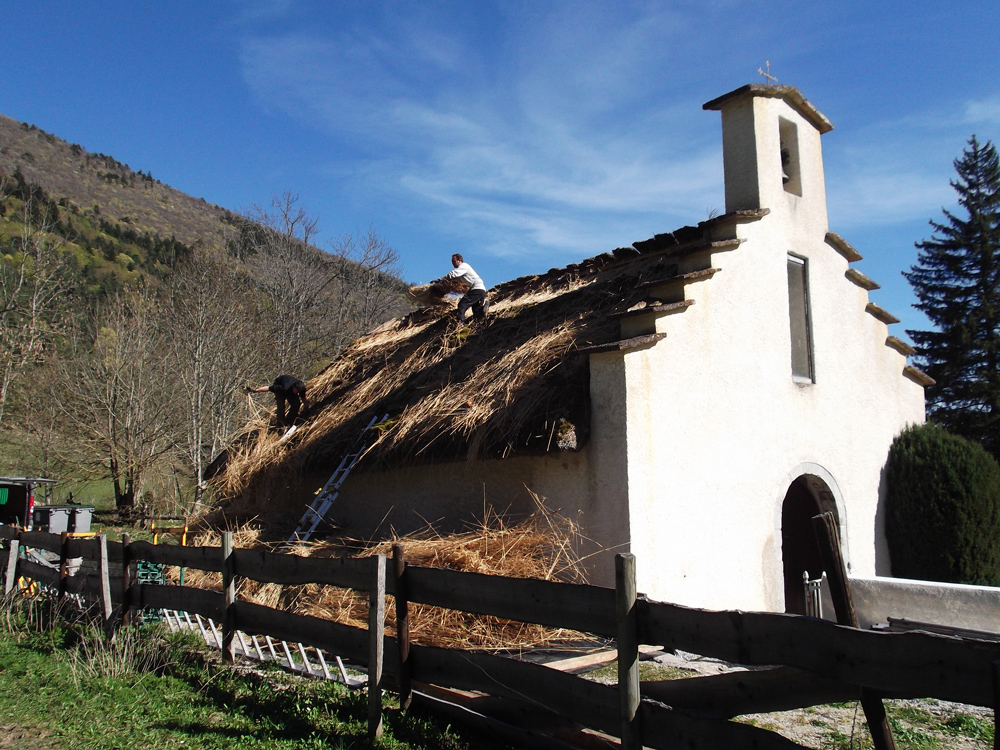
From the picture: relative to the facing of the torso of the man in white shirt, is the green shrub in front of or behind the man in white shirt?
behind

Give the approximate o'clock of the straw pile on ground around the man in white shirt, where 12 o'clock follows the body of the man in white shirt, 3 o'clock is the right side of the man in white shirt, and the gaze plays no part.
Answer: The straw pile on ground is roughly at 9 o'clock from the man in white shirt.

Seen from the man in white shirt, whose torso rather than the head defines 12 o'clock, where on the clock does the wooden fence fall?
The wooden fence is roughly at 9 o'clock from the man in white shirt.

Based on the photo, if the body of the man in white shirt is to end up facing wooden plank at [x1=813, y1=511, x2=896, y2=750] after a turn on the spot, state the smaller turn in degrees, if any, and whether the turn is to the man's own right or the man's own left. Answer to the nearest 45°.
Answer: approximately 90° to the man's own left

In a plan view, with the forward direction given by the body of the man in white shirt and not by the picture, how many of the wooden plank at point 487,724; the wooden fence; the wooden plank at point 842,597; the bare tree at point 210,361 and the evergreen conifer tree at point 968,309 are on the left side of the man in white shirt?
3

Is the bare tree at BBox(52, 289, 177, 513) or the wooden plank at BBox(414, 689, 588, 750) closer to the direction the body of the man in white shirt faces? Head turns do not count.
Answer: the bare tree

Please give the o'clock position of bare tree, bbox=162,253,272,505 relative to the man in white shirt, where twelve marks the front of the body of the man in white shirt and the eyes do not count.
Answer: The bare tree is roughly at 2 o'clock from the man in white shirt.

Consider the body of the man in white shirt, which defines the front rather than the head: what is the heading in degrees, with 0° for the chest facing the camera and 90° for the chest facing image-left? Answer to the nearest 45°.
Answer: approximately 90°

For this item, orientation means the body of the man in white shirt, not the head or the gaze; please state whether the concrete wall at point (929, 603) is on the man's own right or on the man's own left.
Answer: on the man's own left

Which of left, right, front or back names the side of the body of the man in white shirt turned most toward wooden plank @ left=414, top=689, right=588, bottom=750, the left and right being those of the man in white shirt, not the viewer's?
left

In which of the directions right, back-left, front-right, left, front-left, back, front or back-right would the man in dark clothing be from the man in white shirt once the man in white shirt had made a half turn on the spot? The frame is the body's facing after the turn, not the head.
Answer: back

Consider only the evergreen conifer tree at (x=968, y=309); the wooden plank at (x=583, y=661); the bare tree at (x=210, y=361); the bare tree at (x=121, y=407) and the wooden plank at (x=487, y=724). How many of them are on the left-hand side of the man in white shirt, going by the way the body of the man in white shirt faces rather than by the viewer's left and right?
2

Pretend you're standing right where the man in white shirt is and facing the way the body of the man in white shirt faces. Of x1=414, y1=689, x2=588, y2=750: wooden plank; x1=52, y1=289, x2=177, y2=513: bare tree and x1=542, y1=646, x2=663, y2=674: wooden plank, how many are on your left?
2

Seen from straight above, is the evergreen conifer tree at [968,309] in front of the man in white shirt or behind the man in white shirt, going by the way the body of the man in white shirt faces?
behind

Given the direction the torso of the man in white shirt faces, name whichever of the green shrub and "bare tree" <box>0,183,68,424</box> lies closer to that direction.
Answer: the bare tree

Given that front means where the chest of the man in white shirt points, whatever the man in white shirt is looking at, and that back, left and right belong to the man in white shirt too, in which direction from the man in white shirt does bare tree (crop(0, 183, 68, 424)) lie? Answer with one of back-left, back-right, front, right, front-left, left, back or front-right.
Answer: front-right
